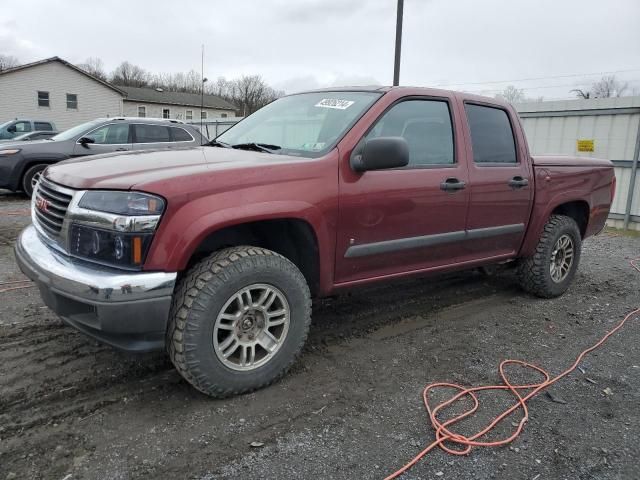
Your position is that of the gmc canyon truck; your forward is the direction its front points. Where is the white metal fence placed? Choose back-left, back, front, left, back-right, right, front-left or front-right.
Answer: back

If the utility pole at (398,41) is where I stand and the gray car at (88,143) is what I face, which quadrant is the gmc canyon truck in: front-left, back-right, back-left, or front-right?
front-left

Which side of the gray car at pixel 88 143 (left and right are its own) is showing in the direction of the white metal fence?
back

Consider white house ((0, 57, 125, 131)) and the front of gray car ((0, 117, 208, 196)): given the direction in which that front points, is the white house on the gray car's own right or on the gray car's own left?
on the gray car's own right

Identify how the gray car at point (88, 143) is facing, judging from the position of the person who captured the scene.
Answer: facing to the left of the viewer

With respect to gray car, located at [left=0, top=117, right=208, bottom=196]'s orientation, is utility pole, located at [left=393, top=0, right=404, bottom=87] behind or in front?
behind

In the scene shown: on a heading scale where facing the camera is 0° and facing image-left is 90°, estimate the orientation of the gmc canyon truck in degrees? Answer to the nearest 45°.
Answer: approximately 45°

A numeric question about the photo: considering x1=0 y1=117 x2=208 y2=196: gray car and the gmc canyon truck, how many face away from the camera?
0

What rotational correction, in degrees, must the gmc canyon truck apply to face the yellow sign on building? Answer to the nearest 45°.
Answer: approximately 180°

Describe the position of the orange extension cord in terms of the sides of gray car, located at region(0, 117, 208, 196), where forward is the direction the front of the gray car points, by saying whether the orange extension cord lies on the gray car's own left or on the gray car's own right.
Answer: on the gray car's own left

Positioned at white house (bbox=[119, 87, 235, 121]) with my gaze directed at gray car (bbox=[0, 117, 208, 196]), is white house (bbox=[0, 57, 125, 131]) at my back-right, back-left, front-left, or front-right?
front-right

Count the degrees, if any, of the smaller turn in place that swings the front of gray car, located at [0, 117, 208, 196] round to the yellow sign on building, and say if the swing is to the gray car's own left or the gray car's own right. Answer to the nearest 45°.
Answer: approximately 180°

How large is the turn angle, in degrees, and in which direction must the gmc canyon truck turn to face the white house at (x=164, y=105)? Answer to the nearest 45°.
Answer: approximately 135° to its right

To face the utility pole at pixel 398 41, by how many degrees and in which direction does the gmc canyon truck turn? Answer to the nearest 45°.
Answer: approximately 135° to its right

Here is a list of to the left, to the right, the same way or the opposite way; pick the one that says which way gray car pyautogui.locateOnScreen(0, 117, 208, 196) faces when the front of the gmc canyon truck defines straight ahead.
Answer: the same way

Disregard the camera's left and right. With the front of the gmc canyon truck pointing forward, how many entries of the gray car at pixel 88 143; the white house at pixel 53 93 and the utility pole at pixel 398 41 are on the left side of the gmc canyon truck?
0

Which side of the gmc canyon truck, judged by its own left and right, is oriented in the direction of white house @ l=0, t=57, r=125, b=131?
right
